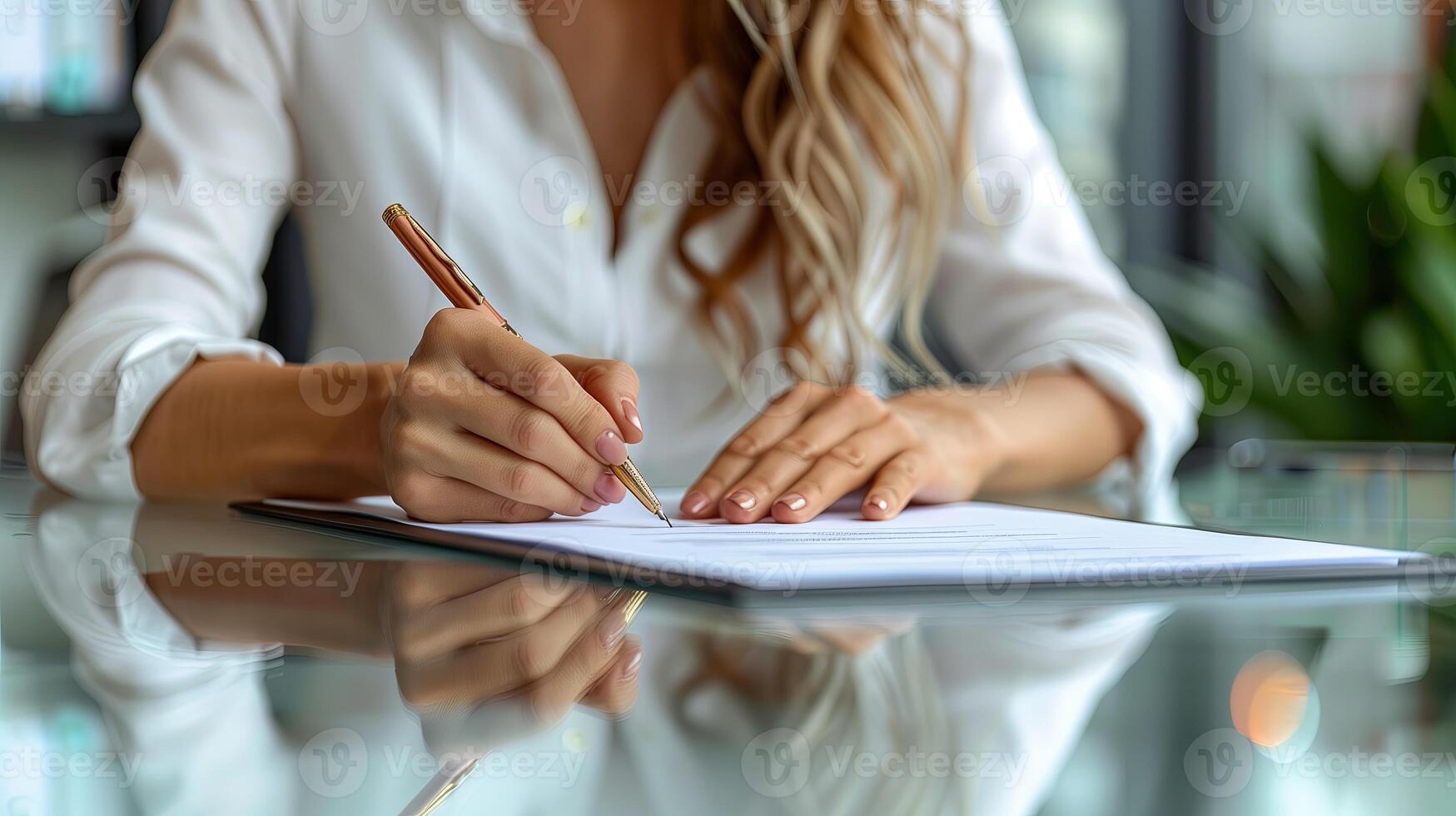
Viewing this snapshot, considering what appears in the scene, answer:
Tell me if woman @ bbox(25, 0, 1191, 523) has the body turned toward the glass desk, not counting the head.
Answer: yes

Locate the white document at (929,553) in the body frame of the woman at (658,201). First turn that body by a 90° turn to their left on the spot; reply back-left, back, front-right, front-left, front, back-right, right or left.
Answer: right

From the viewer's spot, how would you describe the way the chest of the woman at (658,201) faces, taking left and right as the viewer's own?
facing the viewer
